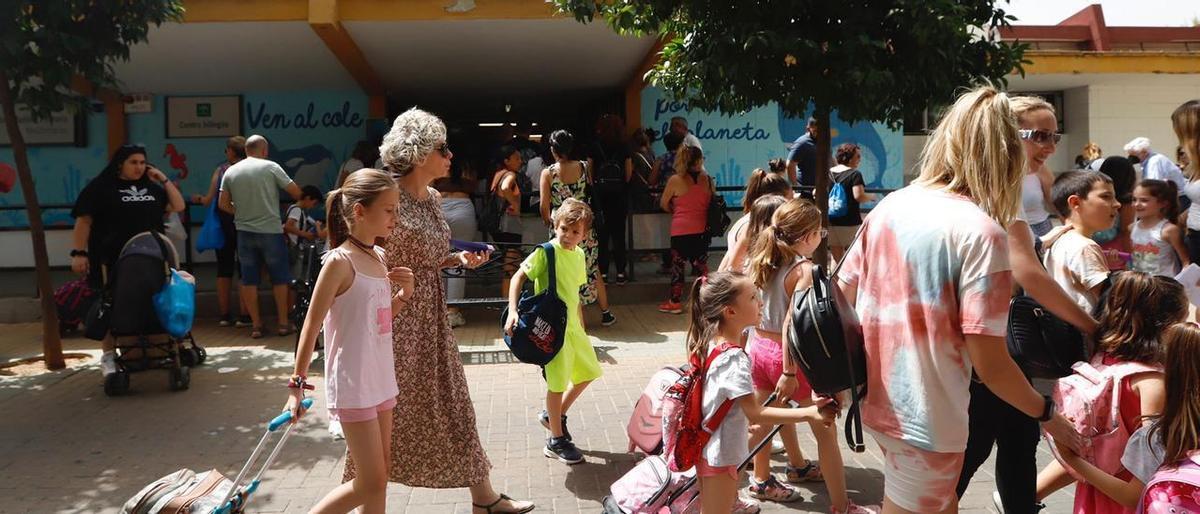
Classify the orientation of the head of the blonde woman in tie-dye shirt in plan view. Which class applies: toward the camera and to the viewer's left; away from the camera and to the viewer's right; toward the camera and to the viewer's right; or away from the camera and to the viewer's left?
away from the camera and to the viewer's right

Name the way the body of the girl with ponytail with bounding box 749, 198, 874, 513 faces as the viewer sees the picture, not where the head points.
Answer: to the viewer's right

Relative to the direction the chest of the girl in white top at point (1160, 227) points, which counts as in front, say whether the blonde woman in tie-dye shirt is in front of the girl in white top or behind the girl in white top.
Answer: in front

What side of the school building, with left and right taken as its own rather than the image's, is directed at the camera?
front

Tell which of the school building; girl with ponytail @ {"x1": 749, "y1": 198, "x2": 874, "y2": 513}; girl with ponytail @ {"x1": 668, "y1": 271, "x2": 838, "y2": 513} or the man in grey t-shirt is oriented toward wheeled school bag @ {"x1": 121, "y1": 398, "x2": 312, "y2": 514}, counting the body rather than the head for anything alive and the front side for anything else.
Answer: the school building

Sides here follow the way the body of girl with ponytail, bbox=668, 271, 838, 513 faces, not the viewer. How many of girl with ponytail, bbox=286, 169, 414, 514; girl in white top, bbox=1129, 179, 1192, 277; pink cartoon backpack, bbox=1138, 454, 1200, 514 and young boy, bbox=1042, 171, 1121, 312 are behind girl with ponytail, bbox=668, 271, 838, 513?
1

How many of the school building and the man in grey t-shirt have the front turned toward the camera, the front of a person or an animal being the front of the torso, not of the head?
1

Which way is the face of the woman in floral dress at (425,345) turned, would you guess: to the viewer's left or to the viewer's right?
to the viewer's right

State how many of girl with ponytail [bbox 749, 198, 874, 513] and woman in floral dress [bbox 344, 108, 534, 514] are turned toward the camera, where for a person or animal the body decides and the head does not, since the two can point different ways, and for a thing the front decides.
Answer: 0

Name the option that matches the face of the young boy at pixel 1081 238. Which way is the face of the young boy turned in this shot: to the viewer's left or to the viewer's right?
to the viewer's right

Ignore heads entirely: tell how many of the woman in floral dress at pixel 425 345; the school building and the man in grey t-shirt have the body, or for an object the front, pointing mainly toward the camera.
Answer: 1

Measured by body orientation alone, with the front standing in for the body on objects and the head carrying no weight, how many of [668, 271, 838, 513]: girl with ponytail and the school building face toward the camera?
1

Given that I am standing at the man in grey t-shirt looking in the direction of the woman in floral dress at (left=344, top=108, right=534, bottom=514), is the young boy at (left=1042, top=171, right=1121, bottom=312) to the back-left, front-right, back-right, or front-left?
front-left

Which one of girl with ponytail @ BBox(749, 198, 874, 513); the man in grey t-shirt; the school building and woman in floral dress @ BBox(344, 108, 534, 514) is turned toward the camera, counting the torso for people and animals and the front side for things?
the school building

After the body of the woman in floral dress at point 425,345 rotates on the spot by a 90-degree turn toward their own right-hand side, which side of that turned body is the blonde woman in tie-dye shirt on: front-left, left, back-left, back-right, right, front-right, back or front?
front-left
